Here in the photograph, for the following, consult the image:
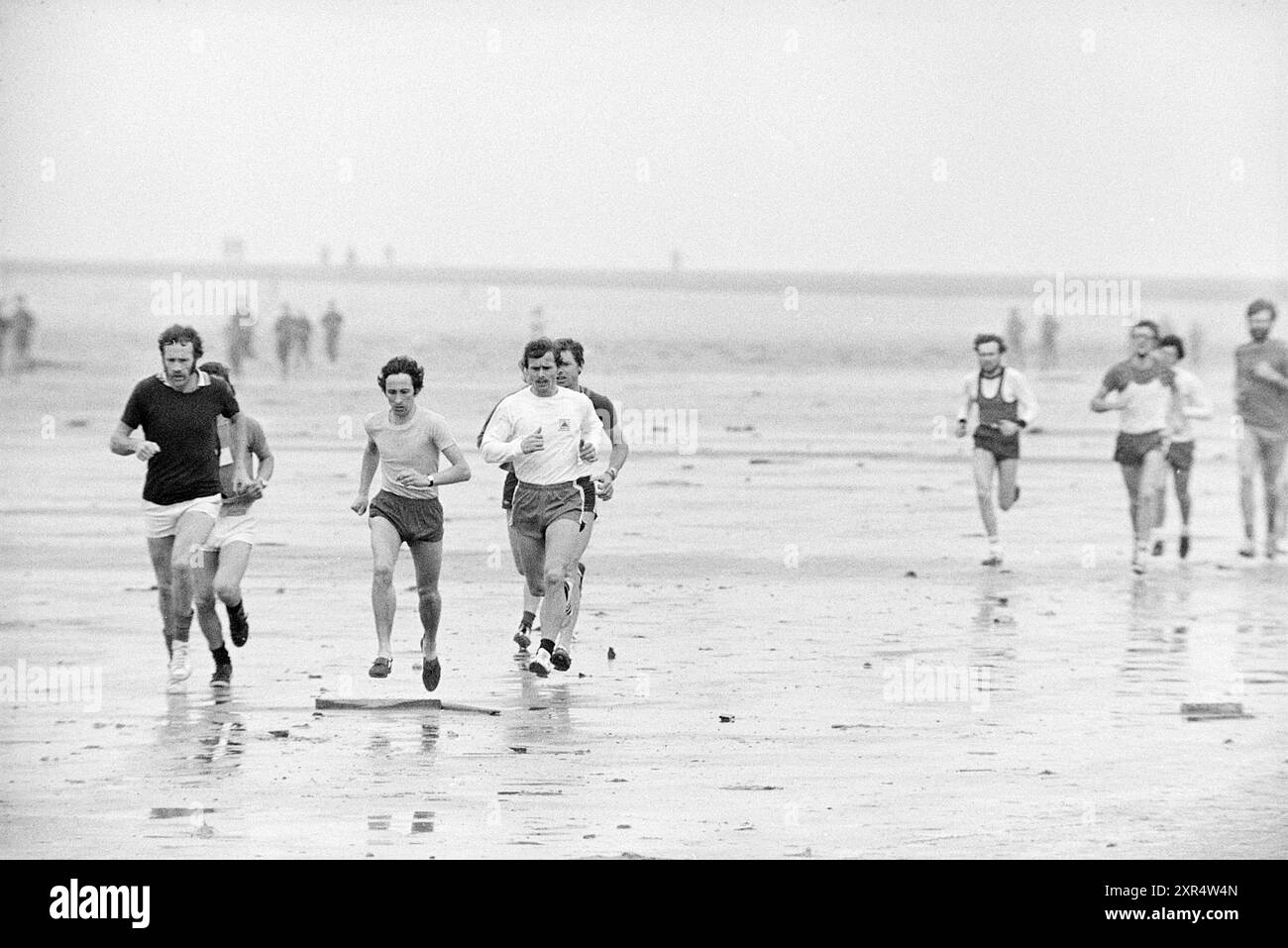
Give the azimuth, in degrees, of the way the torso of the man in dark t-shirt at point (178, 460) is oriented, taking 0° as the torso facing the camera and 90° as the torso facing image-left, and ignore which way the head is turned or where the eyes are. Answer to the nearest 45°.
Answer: approximately 0°

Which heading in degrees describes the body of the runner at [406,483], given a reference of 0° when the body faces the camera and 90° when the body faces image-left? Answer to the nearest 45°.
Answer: approximately 0°

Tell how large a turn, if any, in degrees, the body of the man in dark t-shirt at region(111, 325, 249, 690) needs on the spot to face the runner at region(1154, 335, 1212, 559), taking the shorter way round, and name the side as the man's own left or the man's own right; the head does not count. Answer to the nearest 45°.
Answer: approximately 135° to the man's own left

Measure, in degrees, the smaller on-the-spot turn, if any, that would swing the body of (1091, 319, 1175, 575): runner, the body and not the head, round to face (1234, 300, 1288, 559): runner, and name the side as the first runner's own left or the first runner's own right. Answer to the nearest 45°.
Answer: approximately 135° to the first runner's own left

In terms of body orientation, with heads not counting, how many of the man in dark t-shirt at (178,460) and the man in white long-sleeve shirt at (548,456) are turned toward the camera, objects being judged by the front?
2

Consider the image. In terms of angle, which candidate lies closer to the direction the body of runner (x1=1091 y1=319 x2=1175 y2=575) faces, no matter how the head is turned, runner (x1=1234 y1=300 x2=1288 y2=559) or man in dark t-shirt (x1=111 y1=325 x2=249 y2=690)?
the man in dark t-shirt

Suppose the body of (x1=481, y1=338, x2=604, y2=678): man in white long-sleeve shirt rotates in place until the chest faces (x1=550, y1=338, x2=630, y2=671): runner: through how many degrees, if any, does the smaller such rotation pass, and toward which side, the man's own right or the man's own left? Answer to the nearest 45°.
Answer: approximately 180°
